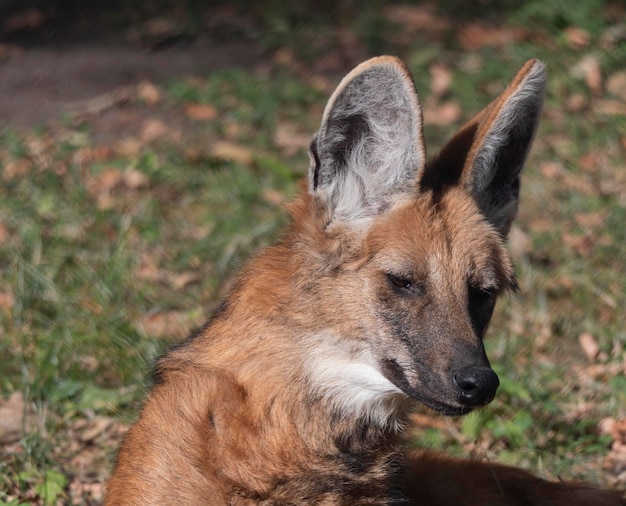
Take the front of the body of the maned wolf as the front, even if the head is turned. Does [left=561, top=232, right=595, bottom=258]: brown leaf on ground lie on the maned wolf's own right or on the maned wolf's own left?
on the maned wolf's own left

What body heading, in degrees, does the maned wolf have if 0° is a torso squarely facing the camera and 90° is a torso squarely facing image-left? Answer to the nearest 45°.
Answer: approximately 315°

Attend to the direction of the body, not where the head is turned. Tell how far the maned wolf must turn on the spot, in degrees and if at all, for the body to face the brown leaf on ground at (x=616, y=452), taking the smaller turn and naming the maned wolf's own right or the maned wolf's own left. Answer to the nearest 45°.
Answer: approximately 90° to the maned wolf's own left

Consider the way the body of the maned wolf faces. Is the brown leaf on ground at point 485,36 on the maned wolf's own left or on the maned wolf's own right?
on the maned wolf's own left

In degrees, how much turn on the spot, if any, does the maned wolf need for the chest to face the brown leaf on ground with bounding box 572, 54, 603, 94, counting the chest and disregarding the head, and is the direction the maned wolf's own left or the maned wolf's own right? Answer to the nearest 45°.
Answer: approximately 135° to the maned wolf's own left

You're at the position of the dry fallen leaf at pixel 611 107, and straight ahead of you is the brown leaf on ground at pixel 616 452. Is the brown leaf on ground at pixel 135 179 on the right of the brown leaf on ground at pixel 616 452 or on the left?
right
